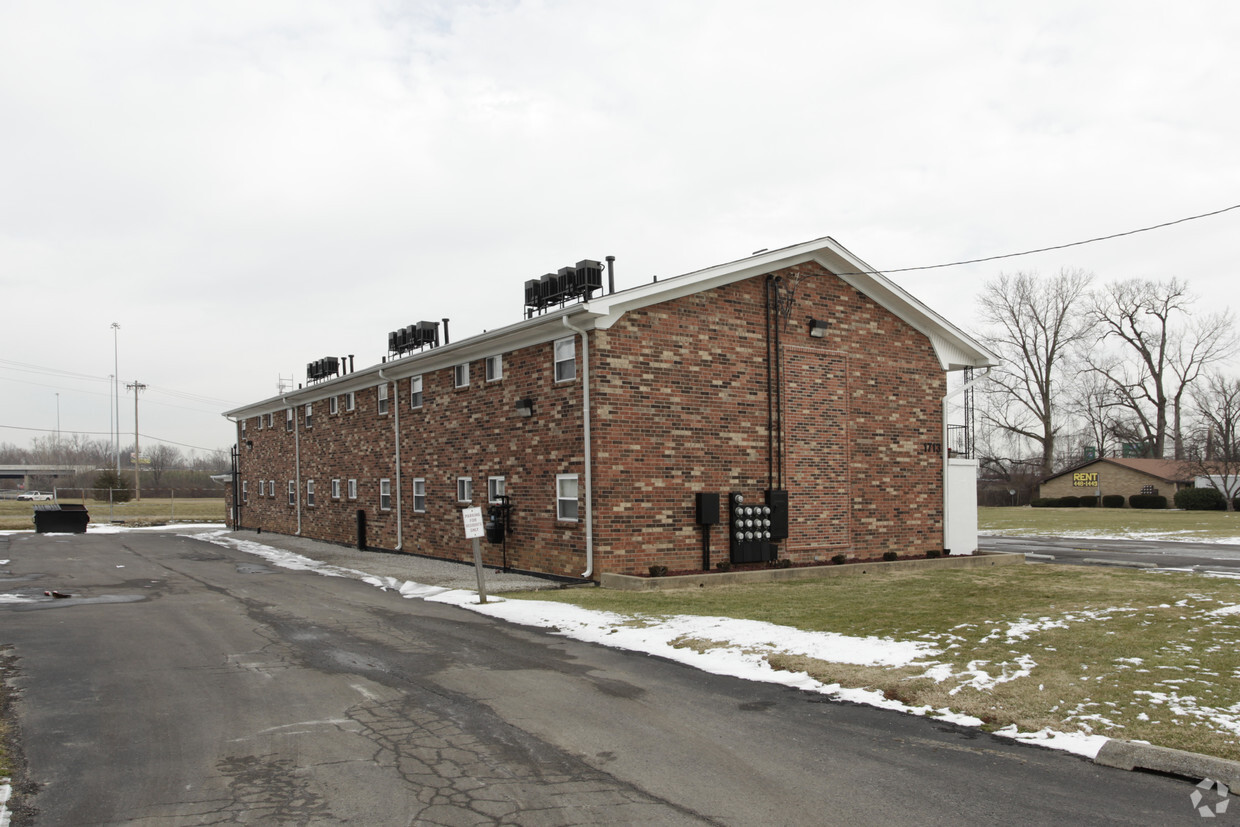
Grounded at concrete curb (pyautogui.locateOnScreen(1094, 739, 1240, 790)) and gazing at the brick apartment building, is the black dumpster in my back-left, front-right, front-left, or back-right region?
front-left

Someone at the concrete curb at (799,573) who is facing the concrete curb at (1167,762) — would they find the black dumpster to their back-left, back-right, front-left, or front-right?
back-right
